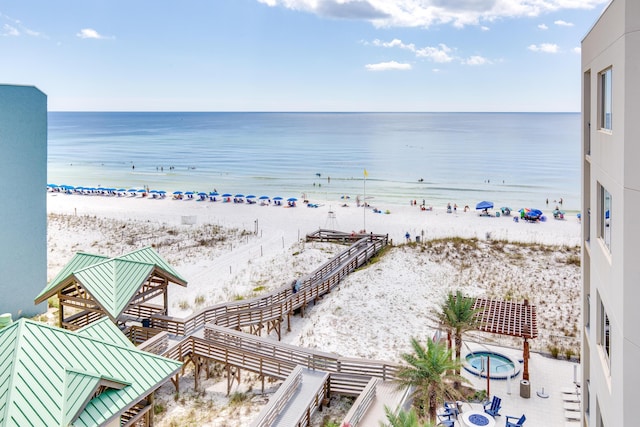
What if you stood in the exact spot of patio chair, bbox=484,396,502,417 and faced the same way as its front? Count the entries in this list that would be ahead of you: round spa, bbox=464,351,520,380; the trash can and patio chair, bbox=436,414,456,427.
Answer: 1

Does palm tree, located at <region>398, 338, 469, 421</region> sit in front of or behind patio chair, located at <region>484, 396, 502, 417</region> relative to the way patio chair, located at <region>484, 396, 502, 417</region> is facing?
in front

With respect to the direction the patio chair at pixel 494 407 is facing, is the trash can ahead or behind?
behind

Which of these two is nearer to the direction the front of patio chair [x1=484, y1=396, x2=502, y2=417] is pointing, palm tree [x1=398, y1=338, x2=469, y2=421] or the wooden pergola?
the palm tree

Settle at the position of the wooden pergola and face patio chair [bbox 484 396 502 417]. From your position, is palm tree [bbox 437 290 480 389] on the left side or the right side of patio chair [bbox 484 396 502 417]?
right

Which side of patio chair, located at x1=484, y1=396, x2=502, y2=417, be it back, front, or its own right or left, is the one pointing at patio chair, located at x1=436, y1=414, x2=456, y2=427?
front

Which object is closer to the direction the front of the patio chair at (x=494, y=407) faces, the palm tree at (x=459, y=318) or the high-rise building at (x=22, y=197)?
the high-rise building

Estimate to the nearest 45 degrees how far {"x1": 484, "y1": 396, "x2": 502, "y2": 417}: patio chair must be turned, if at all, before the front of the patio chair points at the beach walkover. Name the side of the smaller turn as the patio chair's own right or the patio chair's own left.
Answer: approximately 45° to the patio chair's own right

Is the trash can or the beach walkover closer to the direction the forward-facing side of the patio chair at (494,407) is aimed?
the beach walkover
